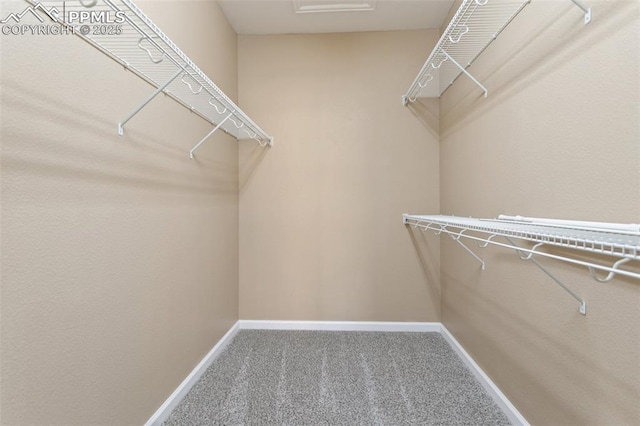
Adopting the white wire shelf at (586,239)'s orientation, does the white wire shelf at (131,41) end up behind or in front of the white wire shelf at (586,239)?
in front

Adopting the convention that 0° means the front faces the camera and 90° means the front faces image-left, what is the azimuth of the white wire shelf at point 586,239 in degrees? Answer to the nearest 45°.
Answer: approximately 45°
